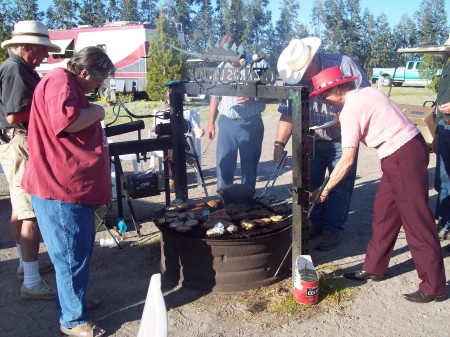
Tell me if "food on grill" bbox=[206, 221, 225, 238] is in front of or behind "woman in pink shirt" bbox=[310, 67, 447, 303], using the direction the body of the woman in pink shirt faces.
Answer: in front

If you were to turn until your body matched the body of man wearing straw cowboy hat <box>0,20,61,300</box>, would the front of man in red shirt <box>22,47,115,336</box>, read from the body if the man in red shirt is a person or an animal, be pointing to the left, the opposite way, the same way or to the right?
the same way

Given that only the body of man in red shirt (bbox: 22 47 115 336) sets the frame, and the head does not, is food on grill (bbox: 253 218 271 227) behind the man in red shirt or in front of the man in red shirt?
in front

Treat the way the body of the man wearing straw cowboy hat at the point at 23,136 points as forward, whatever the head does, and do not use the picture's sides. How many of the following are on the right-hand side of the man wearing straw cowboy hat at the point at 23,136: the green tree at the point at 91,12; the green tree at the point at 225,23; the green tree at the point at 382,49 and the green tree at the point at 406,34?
0

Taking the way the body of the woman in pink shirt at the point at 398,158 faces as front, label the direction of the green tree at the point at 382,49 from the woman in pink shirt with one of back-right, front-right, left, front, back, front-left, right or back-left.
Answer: right

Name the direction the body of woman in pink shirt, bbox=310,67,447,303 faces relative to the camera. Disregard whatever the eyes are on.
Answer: to the viewer's left

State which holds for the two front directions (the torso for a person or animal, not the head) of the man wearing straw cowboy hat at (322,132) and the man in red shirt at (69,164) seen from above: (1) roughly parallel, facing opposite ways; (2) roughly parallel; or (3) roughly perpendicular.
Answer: roughly parallel, facing opposite ways

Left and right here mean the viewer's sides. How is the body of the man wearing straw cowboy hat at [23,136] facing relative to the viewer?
facing to the right of the viewer

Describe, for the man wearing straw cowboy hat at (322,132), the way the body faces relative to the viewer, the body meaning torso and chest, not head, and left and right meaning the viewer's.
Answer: facing the viewer and to the left of the viewer

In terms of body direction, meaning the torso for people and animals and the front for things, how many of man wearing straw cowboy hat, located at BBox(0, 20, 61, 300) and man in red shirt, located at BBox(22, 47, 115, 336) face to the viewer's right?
2

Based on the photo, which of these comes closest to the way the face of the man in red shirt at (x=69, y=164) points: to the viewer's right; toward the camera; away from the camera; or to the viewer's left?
to the viewer's right

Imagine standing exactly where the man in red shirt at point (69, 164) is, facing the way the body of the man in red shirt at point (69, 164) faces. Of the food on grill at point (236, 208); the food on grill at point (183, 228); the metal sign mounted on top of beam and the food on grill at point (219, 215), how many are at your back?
0

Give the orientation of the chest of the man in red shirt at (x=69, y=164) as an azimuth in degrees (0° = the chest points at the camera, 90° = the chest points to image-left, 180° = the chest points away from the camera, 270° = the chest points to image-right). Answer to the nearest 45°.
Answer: approximately 270°
